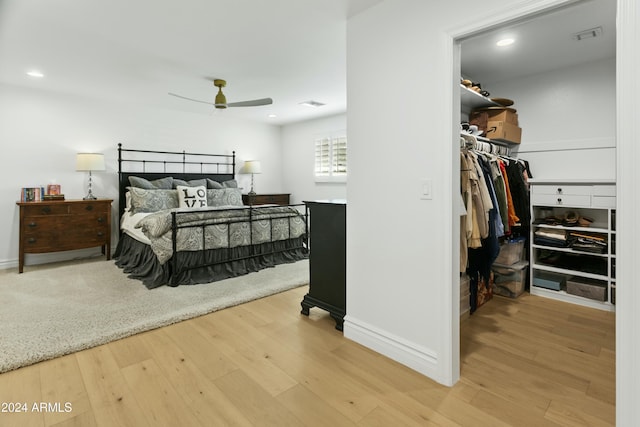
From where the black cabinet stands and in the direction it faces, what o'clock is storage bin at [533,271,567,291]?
The storage bin is roughly at 4 o'clock from the black cabinet.

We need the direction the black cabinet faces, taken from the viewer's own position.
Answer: facing away from the viewer and to the left of the viewer

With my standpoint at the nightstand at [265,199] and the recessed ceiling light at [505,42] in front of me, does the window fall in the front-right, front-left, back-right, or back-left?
front-left

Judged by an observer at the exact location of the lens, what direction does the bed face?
facing the viewer and to the right of the viewer

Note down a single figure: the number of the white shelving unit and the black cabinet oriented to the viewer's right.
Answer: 0

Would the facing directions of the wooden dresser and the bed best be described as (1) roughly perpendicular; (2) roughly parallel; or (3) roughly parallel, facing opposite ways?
roughly parallel

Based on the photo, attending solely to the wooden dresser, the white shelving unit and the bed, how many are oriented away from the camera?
0

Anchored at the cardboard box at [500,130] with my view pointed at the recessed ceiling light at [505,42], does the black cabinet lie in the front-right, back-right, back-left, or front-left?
front-right

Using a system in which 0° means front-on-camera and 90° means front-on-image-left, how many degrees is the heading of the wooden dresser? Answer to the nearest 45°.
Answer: approximately 315°

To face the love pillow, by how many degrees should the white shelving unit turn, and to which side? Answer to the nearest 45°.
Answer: approximately 45° to its right

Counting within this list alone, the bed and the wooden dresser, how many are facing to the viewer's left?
0

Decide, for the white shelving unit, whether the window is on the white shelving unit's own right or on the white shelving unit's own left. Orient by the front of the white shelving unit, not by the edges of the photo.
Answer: on the white shelving unit's own right

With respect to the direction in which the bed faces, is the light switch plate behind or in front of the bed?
in front
